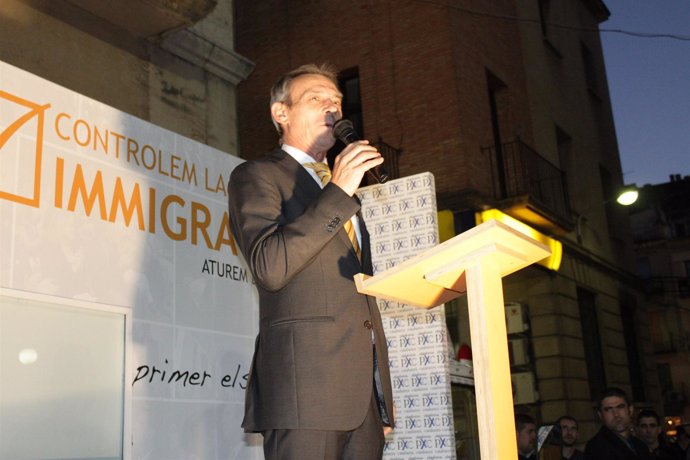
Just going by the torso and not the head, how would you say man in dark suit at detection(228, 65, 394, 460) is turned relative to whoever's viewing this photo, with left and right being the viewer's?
facing the viewer and to the right of the viewer

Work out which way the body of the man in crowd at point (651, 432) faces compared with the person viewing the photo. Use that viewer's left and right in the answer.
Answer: facing the viewer

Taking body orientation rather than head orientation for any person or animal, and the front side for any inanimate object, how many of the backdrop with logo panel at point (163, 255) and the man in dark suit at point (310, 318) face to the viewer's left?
0

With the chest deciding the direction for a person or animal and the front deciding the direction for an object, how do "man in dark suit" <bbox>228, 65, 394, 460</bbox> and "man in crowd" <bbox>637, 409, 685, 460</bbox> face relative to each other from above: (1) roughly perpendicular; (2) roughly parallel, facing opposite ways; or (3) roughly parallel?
roughly perpendicular

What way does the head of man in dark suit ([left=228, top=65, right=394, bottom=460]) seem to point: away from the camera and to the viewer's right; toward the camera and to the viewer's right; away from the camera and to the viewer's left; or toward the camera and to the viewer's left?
toward the camera and to the viewer's right

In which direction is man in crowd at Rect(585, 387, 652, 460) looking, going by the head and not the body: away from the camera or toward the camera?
toward the camera

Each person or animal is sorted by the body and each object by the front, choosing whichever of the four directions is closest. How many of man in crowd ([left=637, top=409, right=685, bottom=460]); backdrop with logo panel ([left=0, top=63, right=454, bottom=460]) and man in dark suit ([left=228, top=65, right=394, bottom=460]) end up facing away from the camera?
0

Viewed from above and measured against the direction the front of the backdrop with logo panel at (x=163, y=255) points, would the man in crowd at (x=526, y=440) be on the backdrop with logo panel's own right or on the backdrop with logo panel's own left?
on the backdrop with logo panel's own left

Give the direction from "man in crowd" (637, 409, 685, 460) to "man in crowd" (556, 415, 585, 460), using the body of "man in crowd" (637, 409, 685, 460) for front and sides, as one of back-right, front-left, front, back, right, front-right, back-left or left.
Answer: front-right
